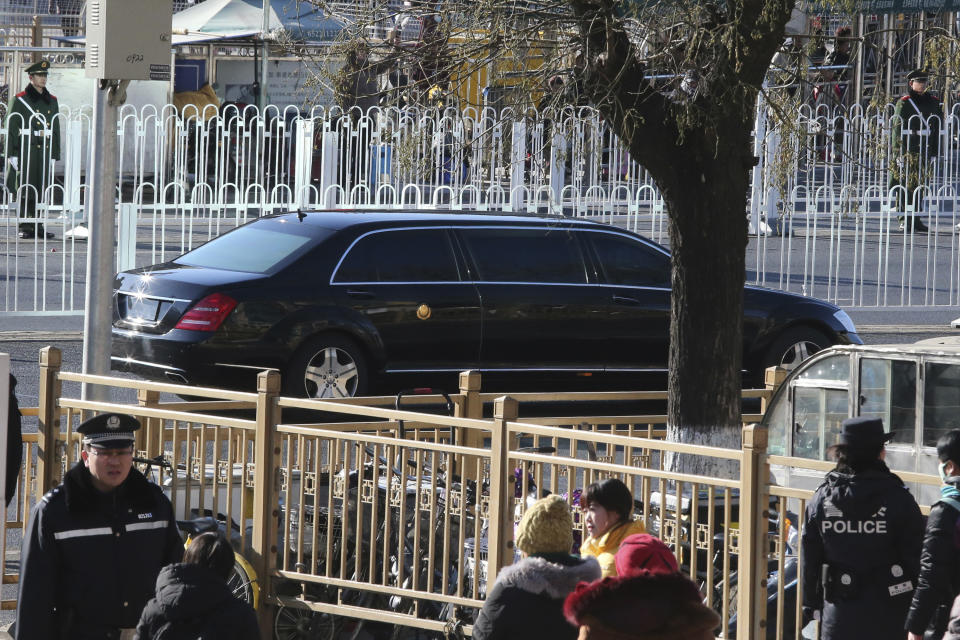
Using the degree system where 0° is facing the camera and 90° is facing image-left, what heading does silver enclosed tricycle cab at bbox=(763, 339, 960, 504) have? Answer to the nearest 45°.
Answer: approximately 90°

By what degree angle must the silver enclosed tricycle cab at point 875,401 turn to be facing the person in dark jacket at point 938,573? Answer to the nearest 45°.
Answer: approximately 90° to its left

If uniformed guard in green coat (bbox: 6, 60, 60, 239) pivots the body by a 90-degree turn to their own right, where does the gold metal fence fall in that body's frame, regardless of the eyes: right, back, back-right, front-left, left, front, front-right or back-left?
front-left

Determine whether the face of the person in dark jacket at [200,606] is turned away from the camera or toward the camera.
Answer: away from the camera

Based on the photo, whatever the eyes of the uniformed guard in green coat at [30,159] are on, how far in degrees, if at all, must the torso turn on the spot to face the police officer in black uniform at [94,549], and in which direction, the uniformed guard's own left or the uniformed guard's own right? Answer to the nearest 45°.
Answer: approximately 45° to the uniformed guard's own right

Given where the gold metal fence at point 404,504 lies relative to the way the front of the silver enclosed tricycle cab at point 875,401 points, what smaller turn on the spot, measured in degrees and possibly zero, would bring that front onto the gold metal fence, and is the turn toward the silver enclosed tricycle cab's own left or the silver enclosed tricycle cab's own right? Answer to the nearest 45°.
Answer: approximately 45° to the silver enclosed tricycle cab's own left

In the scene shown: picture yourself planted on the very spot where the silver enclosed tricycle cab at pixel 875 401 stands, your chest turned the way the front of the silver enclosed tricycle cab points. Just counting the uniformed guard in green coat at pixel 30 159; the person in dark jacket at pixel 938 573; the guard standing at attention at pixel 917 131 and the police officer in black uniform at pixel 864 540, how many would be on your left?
2

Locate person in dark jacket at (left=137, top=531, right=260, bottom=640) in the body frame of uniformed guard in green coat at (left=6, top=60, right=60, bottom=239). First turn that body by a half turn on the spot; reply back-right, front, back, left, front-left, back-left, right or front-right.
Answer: back-left

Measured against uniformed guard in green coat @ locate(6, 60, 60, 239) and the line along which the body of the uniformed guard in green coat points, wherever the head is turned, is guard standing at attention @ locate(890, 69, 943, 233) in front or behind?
in front

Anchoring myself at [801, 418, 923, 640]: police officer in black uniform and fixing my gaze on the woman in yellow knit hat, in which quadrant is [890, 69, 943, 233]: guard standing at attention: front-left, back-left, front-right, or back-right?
back-right

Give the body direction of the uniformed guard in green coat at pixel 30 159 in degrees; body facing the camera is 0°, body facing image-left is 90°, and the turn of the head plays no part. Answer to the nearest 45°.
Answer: approximately 315°

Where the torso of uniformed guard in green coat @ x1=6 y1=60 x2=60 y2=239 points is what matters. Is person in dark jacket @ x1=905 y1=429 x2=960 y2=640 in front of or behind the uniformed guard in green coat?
in front

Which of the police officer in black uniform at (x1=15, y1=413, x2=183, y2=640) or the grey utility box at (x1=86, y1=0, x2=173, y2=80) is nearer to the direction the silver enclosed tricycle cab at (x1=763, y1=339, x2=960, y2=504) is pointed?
the grey utility box

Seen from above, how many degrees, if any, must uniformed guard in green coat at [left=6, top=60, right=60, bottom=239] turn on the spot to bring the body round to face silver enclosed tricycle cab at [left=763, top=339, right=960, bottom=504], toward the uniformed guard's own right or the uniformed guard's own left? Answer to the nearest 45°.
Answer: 0° — they already face it

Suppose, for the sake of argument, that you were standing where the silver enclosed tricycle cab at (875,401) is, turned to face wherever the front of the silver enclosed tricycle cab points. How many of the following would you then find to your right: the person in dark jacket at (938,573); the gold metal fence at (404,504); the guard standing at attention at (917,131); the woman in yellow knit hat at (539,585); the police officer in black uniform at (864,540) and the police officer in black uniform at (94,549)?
1
